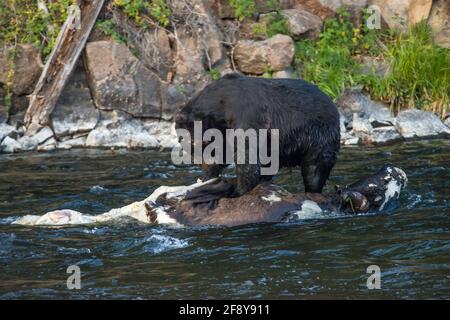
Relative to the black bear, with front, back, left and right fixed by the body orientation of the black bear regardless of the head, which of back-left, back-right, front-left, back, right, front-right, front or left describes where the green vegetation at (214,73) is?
right

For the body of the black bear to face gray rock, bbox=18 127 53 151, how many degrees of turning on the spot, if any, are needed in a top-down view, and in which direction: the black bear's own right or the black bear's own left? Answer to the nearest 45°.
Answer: approximately 45° to the black bear's own right

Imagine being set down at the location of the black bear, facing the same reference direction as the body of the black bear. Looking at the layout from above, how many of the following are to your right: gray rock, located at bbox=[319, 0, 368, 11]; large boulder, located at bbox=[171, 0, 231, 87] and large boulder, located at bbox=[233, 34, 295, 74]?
3

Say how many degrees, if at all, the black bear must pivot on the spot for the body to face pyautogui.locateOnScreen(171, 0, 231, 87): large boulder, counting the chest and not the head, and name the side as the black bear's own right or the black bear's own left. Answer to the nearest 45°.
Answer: approximately 90° to the black bear's own right

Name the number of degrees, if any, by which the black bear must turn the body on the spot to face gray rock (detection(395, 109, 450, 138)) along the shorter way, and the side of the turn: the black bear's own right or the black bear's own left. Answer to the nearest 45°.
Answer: approximately 135° to the black bear's own right

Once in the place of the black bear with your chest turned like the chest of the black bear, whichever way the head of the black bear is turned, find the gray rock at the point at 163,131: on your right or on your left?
on your right

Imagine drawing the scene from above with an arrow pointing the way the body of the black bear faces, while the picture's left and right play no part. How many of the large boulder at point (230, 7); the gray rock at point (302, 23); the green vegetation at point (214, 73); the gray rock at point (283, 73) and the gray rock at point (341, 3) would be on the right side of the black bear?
5

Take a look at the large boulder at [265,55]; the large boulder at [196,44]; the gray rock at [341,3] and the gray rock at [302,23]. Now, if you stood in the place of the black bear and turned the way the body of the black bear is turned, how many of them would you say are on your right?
4

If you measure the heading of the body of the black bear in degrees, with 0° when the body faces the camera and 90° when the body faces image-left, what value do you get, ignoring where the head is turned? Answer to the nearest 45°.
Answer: approximately 90°

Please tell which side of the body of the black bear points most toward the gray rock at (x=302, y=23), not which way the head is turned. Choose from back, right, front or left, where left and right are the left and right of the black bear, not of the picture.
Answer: right

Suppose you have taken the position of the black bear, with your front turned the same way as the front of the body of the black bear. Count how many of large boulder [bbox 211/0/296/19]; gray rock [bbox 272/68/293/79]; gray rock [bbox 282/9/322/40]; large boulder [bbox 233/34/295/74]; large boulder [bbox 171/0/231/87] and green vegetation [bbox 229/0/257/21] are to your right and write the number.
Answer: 6

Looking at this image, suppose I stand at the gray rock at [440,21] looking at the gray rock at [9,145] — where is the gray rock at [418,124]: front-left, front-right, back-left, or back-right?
front-left

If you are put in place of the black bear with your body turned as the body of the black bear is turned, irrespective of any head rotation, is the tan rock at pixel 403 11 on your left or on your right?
on your right

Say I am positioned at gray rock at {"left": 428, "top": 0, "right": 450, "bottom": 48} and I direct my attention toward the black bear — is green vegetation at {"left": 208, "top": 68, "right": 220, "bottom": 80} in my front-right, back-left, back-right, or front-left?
front-right

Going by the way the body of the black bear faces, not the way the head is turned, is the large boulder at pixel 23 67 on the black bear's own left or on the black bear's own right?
on the black bear's own right

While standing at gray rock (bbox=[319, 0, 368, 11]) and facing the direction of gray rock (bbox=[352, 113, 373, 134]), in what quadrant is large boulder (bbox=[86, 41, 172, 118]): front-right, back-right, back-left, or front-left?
front-right

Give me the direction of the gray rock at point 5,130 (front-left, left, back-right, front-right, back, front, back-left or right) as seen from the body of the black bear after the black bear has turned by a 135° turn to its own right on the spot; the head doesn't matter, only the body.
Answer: left
